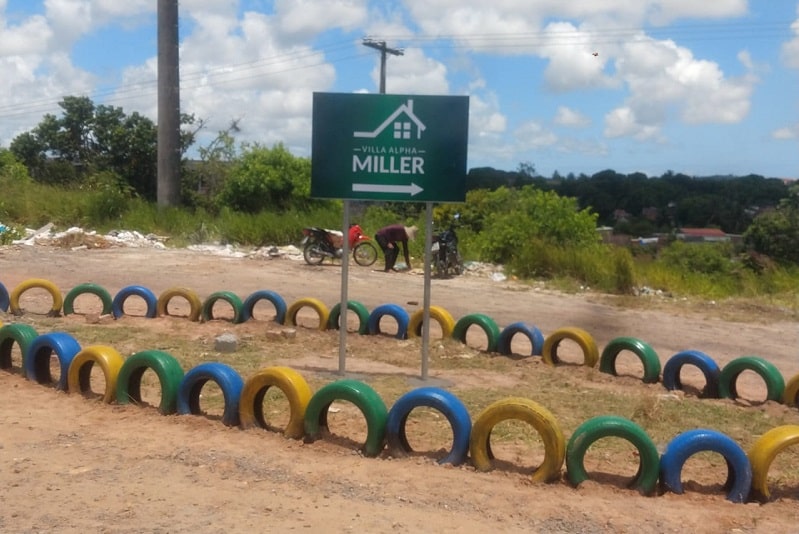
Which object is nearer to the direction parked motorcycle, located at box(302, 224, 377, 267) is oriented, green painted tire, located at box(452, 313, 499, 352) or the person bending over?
the person bending over

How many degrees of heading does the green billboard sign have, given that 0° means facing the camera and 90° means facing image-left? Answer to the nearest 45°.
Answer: approximately 0°

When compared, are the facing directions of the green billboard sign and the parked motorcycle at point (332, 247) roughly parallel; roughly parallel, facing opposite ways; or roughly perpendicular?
roughly perpendicular

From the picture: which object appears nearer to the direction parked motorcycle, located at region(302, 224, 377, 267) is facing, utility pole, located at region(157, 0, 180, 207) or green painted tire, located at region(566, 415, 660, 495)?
the green painted tire

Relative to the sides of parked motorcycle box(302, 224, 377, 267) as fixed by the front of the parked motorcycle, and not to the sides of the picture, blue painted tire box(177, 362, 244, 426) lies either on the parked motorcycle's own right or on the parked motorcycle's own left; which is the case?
on the parked motorcycle's own right

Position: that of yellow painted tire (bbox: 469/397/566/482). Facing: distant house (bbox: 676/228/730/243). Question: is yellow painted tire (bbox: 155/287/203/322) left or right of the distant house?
left

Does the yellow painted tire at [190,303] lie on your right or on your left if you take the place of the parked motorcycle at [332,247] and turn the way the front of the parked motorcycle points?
on your right
